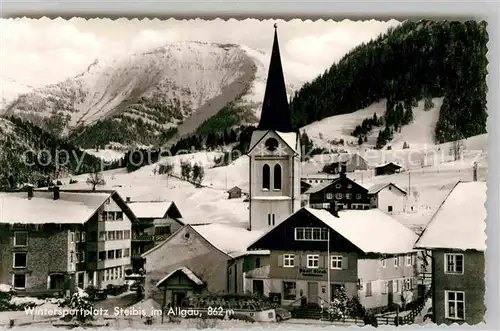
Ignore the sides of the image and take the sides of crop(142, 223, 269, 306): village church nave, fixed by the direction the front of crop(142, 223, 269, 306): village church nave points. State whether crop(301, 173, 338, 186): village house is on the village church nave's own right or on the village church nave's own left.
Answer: on the village church nave's own left

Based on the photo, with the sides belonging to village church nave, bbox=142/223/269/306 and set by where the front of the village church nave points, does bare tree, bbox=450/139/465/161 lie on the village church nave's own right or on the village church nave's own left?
on the village church nave's own left

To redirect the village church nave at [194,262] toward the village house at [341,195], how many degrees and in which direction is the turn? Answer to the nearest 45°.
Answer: approximately 135° to its left

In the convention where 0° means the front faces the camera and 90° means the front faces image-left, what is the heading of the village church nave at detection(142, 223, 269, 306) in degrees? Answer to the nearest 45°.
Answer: approximately 45°

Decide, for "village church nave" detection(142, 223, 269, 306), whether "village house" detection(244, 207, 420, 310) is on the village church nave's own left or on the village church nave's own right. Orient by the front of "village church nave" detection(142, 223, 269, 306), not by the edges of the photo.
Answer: on the village church nave's own left
